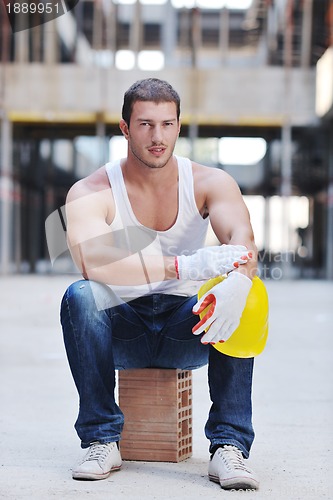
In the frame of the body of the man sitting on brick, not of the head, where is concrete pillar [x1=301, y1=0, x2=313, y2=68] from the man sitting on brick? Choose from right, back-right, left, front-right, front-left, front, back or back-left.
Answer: back

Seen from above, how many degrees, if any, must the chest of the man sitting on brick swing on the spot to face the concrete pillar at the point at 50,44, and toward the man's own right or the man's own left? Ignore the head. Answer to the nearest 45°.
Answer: approximately 180°

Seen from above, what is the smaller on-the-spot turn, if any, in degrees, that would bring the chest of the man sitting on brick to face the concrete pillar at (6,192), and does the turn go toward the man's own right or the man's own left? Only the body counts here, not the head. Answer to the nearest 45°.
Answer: approximately 180°

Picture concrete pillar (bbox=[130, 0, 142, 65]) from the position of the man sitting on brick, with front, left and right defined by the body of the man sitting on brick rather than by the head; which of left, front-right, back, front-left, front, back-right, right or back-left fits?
back

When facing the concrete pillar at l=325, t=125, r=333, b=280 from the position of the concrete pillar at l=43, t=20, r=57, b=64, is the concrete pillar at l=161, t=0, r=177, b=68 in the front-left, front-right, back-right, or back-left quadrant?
front-left

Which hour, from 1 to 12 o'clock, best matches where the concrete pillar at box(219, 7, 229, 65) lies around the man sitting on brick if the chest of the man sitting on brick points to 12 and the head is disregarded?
The concrete pillar is roughly at 6 o'clock from the man sitting on brick.

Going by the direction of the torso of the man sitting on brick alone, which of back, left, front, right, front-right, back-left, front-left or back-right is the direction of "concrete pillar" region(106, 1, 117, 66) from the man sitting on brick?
back

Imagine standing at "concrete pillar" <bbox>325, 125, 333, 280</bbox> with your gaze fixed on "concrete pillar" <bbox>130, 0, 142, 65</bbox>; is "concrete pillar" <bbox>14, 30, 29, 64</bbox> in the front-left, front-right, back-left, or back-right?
front-left

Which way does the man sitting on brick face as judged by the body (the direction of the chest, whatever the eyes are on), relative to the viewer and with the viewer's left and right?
facing the viewer

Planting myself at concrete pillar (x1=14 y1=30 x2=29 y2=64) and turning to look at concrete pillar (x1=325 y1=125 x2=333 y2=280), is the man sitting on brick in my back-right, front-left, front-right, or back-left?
front-right

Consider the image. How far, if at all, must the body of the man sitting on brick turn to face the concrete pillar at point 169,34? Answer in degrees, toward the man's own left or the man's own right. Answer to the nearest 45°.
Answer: approximately 180°
